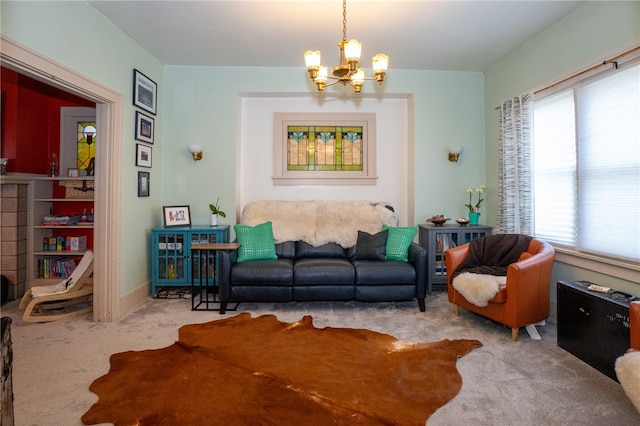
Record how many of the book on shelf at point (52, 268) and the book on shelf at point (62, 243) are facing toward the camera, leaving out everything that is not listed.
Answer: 2

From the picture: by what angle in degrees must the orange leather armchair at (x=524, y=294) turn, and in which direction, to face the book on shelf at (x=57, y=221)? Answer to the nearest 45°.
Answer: approximately 45° to its right

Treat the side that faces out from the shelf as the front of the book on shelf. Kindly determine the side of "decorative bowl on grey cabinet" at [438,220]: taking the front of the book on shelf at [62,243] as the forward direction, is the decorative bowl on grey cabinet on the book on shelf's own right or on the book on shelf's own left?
on the book on shelf's own left

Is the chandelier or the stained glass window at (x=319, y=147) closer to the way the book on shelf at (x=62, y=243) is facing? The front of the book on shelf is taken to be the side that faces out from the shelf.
the chandelier

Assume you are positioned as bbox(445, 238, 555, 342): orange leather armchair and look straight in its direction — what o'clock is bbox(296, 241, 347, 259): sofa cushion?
The sofa cushion is roughly at 2 o'clock from the orange leather armchair.

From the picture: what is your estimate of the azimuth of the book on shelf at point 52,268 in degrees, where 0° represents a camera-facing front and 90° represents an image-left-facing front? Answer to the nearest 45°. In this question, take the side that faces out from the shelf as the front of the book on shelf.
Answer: approximately 0°

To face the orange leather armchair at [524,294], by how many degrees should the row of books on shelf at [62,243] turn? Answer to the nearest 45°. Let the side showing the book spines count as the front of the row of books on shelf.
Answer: approximately 45° to its left

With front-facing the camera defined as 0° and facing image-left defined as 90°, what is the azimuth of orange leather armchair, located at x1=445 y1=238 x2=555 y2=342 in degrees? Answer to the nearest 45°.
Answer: approximately 45°

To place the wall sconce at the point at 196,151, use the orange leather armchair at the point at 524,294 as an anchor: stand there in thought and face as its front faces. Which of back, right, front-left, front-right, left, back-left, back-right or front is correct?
front-right
